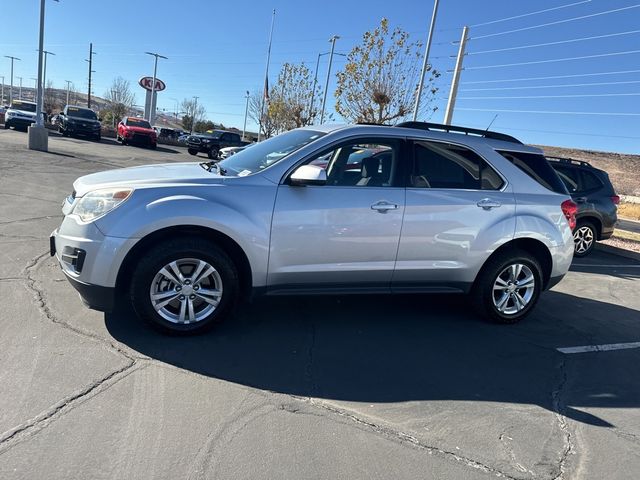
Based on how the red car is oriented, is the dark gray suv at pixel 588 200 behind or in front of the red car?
in front

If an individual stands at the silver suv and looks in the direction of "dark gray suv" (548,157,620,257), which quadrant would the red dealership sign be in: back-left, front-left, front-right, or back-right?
front-left

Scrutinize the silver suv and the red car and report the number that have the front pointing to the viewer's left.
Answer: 1

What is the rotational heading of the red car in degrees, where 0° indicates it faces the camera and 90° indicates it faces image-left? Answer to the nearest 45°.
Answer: approximately 315°

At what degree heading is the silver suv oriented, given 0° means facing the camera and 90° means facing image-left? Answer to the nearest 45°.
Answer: approximately 90°

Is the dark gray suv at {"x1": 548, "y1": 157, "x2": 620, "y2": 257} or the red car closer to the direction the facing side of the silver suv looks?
the red car

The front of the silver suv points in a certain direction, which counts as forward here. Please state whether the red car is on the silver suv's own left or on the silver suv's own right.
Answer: on the silver suv's own right

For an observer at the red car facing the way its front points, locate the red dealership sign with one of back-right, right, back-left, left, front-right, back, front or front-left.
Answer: back-left

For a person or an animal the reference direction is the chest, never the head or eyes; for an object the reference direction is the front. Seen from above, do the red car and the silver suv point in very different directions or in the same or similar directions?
very different directions

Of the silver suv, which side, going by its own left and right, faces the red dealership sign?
right
